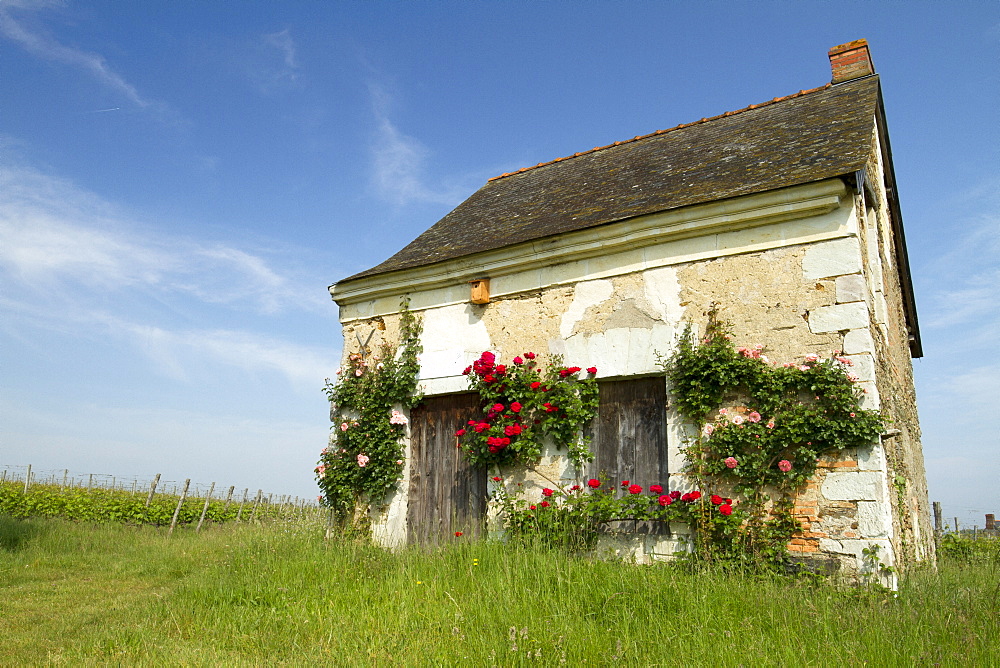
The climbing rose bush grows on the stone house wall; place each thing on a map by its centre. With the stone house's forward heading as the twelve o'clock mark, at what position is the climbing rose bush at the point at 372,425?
The climbing rose bush is roughly at 2 o'clock from the stone house.

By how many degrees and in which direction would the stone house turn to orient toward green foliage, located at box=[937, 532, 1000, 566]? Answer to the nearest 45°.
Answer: approximately 180°

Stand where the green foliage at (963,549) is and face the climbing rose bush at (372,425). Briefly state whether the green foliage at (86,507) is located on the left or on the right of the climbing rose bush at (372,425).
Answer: right

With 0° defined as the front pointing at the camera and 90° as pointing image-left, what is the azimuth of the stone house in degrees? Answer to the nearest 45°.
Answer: approximately 45°
